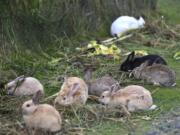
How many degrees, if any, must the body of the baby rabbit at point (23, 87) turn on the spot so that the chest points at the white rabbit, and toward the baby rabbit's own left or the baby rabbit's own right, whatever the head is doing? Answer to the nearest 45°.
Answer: approximately 135° to the baby rabbit's own right

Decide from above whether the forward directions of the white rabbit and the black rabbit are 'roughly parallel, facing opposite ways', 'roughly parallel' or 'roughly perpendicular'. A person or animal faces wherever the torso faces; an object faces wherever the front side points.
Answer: roughly parallel, facing opposite ways

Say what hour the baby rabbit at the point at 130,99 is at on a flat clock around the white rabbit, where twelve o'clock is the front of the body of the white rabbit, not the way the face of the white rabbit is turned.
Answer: The baby rabbit is roughly at 3 o'clock from the white rabbit.

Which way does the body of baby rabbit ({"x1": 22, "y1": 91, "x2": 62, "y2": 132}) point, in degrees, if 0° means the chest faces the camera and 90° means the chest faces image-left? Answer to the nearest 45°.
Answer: approximately 90°

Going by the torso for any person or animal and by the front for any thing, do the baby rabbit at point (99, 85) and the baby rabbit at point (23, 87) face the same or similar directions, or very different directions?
same or similar directions

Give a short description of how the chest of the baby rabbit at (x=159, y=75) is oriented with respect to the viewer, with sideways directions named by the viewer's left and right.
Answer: facing to the left of the viewer

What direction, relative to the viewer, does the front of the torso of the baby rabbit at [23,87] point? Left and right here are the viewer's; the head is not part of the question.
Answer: facing to the left of the viewer

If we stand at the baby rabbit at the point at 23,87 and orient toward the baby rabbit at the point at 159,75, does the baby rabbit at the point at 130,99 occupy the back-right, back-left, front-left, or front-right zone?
front-right

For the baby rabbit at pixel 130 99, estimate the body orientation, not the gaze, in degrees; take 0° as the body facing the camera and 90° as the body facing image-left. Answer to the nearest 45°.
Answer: approximately 90°

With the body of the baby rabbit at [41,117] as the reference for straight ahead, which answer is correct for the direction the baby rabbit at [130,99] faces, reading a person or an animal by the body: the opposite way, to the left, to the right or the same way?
the same way
